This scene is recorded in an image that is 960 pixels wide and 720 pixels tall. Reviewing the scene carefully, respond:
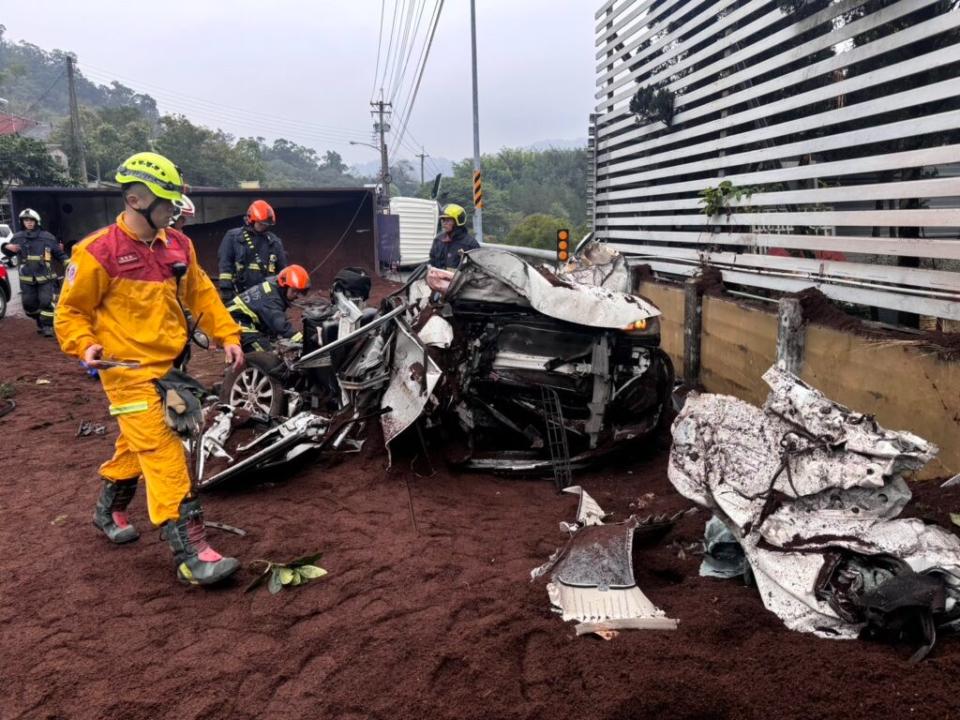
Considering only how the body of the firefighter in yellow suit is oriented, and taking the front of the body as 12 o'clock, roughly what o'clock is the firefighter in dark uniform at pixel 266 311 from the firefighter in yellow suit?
The firefighter in dark uniform is roughly at 8 o'clock from the firefighter in yellow suit.

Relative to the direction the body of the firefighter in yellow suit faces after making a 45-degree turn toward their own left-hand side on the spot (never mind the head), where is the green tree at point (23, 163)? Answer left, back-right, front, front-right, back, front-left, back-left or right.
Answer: left

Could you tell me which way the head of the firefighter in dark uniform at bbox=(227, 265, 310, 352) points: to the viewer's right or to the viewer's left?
to the viewer's right

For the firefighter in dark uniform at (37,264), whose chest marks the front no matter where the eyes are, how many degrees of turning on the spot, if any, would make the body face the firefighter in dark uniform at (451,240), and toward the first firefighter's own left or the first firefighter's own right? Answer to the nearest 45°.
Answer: approximately 45° to the first firefighter's own left

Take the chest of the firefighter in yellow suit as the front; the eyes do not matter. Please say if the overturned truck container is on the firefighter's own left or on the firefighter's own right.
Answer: on the firefighter's own left

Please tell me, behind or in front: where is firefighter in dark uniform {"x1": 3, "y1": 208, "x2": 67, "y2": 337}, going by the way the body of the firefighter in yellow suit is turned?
behind

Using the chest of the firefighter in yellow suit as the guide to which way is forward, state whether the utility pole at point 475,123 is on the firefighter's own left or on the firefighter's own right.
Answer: on the firefighter's own left

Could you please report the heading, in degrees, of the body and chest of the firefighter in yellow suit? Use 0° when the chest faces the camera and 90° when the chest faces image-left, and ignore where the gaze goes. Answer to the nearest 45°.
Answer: approximately 315°

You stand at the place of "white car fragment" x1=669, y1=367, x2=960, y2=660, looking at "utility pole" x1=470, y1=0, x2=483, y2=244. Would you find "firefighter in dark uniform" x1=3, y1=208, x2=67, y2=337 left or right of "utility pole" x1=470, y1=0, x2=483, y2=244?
left

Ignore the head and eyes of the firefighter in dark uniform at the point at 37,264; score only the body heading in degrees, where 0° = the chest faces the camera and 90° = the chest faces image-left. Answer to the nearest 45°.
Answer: approximately 0°
